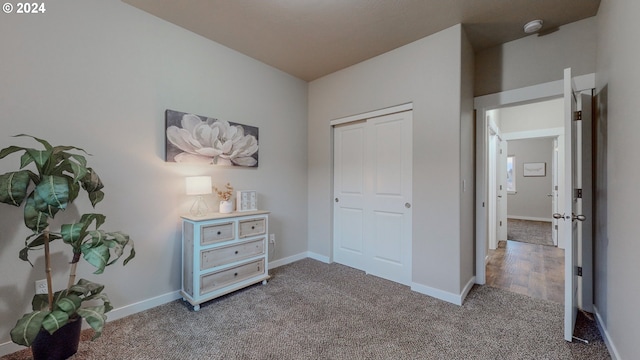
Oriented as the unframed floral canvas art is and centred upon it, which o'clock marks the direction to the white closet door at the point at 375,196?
The white closet door is roughly at 11 o'clock from the unframed floral canvas art.

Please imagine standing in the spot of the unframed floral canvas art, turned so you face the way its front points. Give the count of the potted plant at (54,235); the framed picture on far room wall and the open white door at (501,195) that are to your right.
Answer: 1

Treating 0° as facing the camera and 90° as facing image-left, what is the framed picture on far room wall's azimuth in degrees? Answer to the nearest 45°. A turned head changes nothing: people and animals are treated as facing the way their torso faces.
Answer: approximately 0°

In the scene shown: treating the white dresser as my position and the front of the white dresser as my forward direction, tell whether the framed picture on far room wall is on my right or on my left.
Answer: on my left

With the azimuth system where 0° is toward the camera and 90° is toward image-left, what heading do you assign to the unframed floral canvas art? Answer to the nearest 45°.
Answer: approximately 315°

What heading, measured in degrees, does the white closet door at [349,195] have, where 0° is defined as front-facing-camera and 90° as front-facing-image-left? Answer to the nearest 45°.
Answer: approximately 45°

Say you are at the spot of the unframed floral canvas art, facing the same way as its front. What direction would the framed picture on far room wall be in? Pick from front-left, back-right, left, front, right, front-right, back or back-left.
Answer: front-left

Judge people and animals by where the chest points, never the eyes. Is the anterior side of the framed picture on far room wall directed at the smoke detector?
yes

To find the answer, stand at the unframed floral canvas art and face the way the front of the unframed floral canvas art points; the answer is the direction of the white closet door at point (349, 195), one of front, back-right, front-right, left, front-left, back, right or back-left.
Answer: front-left
